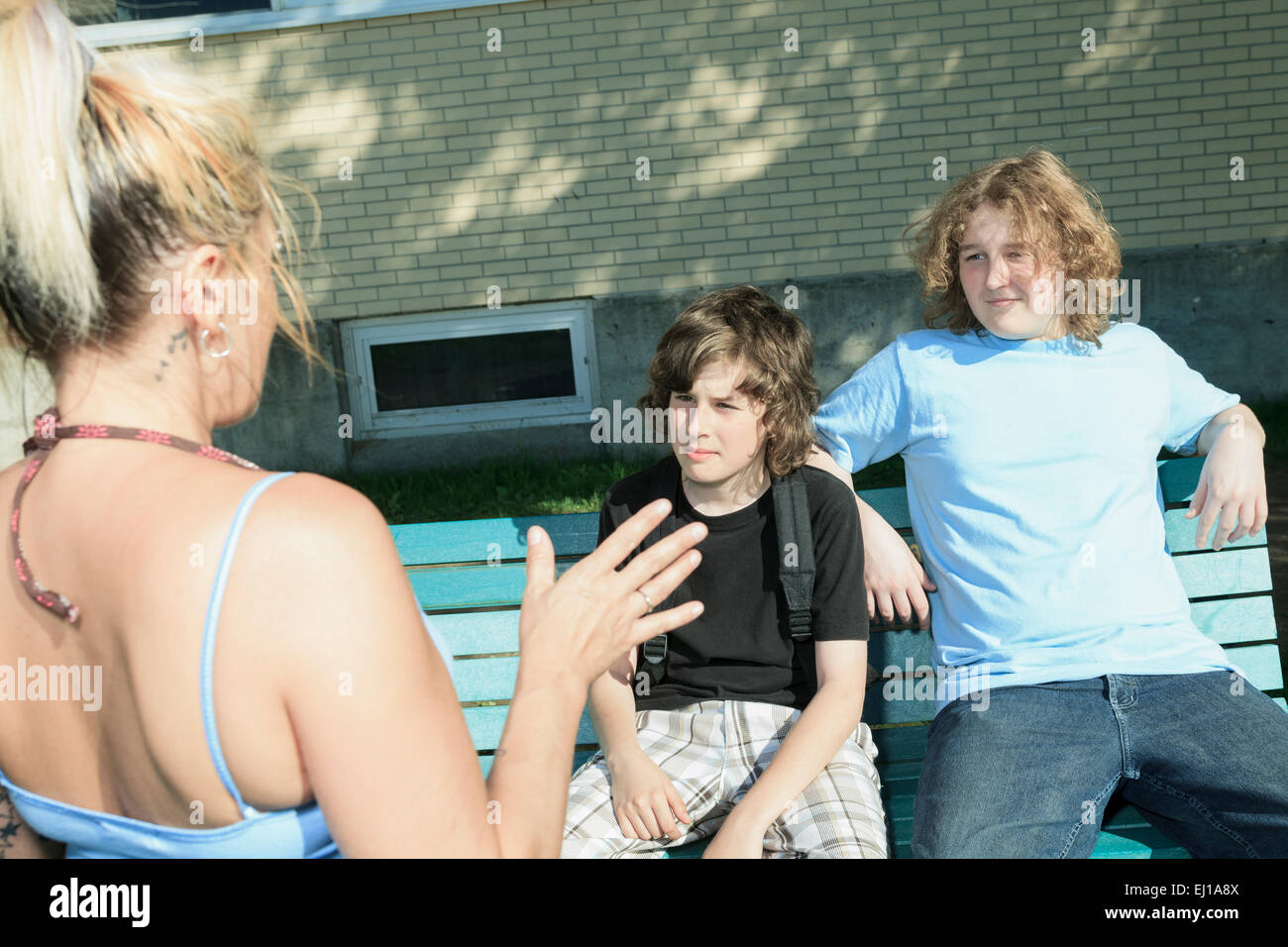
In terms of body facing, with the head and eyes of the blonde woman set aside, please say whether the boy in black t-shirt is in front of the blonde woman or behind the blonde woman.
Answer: in front

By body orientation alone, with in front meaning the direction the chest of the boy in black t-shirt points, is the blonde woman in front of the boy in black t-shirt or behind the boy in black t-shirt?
in front

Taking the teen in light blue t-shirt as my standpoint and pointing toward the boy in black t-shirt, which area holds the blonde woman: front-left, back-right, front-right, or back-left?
front-left

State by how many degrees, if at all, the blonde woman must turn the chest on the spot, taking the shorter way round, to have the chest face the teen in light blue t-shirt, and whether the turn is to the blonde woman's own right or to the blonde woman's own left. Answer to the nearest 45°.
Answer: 0° — they already face them

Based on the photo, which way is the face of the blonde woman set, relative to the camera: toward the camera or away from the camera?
away from the camera

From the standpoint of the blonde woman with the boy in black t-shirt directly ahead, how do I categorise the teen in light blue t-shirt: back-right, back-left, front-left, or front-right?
front-right

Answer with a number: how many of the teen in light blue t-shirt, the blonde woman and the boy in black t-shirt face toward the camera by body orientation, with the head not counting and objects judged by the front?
2

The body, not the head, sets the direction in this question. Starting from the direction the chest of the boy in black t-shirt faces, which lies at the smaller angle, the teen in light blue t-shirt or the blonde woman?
the blonde woman

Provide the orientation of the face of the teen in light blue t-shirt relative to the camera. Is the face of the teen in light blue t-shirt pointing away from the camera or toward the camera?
toward the camera

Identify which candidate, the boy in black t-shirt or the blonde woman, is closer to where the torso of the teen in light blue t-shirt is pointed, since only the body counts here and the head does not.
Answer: the blonde woman

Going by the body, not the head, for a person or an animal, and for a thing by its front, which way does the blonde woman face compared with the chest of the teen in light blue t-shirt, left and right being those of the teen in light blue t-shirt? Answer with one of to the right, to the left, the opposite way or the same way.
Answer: the opposite way

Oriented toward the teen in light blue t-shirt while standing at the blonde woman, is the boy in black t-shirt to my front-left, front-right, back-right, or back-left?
front-left

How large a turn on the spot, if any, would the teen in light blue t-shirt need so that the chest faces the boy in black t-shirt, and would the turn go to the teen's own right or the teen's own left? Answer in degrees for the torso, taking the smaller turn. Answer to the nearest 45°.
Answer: approximately 45° to the teen's own right

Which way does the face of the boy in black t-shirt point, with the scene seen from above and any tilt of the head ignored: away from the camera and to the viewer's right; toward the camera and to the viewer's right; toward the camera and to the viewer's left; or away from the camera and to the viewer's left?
toward the camera and to the viewer's left

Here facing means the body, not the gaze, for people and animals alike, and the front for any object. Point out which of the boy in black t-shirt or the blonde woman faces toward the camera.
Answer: the boy in black t-shirt

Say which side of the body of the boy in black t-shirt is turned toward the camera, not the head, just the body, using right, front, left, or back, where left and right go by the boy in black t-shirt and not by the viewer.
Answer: front

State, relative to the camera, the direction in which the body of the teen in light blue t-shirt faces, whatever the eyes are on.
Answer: toward the camera
